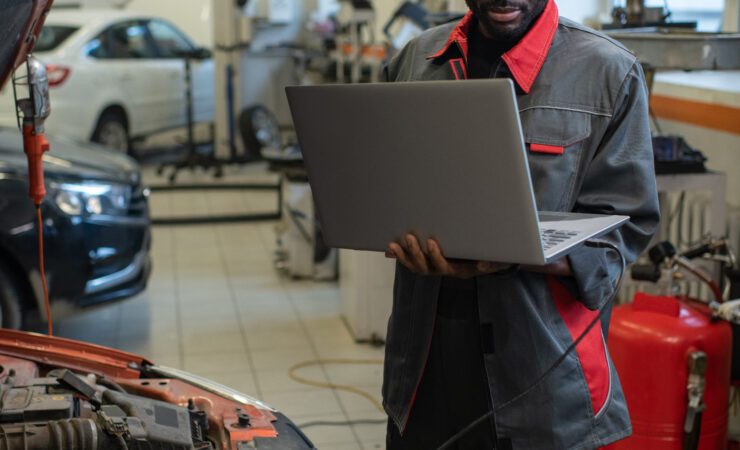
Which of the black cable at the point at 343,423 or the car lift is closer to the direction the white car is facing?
the car lift

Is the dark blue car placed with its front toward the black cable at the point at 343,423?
yes

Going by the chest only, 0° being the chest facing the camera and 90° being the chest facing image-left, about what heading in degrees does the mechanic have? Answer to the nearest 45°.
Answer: approximately 45°

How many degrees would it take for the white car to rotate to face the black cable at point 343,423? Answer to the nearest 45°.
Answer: approximately 135° to its right

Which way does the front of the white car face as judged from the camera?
facing away from the viewer and to the right of the viewer

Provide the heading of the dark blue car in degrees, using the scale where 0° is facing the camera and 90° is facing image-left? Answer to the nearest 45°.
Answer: approximately 315°

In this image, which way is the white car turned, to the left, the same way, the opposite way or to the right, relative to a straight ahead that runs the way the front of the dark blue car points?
to the left

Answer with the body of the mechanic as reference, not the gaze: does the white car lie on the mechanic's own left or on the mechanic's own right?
on the mechanic's own right

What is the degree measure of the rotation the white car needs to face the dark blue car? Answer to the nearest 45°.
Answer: approximately 135° to its right
